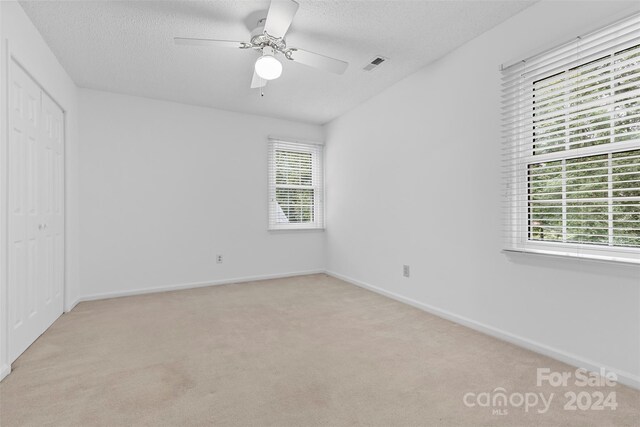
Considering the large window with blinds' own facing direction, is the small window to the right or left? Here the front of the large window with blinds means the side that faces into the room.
on its right

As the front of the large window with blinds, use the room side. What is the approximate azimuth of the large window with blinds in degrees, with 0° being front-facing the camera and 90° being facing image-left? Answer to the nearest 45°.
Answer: approximately 45°

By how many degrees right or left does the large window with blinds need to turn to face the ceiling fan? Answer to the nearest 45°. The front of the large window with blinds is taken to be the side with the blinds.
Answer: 0° — it already faces it

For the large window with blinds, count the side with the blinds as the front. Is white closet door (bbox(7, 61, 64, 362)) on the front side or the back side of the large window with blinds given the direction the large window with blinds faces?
on the front side

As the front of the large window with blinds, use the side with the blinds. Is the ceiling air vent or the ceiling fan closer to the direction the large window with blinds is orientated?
the ceiling fan

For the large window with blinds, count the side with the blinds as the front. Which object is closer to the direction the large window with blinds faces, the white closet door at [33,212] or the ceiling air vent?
the white closet door

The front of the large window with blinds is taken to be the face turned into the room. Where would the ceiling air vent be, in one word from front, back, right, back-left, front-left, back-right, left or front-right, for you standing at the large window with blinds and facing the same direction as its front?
front-right
